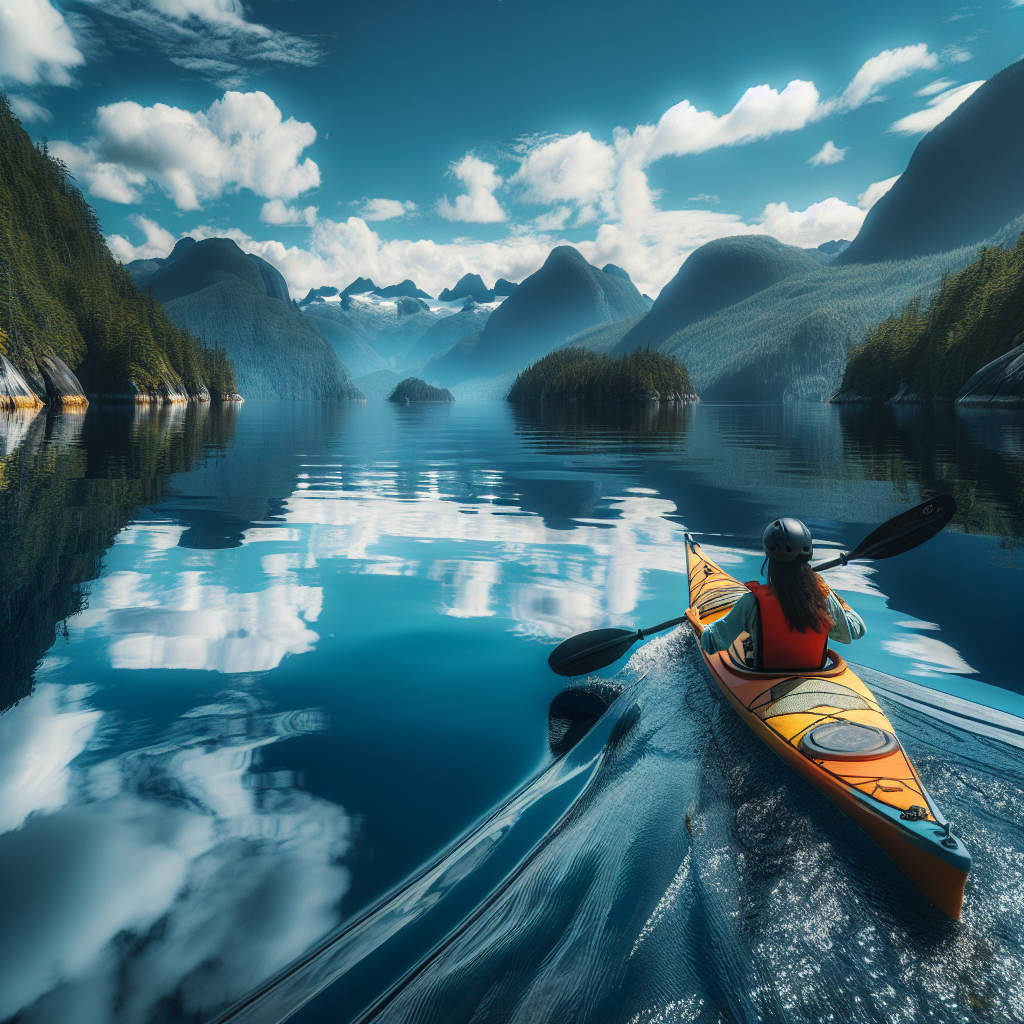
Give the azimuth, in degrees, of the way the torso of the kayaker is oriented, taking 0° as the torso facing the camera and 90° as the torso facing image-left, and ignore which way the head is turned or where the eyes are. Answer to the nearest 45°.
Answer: approximately 180°
